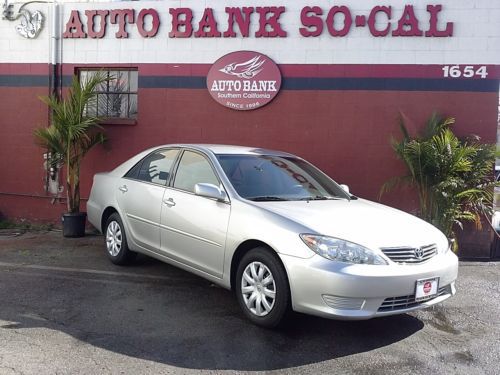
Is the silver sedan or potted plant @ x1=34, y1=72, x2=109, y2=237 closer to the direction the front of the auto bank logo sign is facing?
the silver sedan

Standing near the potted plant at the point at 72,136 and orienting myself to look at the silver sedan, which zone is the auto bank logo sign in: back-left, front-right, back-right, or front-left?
front-left

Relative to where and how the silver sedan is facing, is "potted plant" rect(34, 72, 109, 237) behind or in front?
behind

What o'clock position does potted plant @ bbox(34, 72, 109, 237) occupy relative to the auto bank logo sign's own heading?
The potted plant is roughly at 3 o'clock from the auto bank logo sign.

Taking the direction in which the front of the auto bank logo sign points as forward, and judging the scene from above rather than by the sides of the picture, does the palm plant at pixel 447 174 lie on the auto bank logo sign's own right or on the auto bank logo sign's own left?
on the auto bank logo sign's own left

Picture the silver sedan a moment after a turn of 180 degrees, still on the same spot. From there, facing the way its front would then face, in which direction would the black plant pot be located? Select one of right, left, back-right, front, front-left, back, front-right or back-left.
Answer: front

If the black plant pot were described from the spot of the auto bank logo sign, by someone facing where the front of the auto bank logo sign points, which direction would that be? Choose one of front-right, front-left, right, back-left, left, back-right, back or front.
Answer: right

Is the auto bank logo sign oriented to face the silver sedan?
yes

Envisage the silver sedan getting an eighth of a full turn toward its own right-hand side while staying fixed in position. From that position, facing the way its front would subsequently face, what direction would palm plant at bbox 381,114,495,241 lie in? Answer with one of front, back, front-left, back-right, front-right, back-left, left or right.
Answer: back-left

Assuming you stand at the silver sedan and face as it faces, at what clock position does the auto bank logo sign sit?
The auto bank logo sign is roughly at 7 o'clock from the silver sedan.

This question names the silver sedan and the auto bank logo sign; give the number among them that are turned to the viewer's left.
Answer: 0

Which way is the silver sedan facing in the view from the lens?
facing the viewer and to the right of the viewer

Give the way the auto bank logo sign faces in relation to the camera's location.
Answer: facing the viewer
